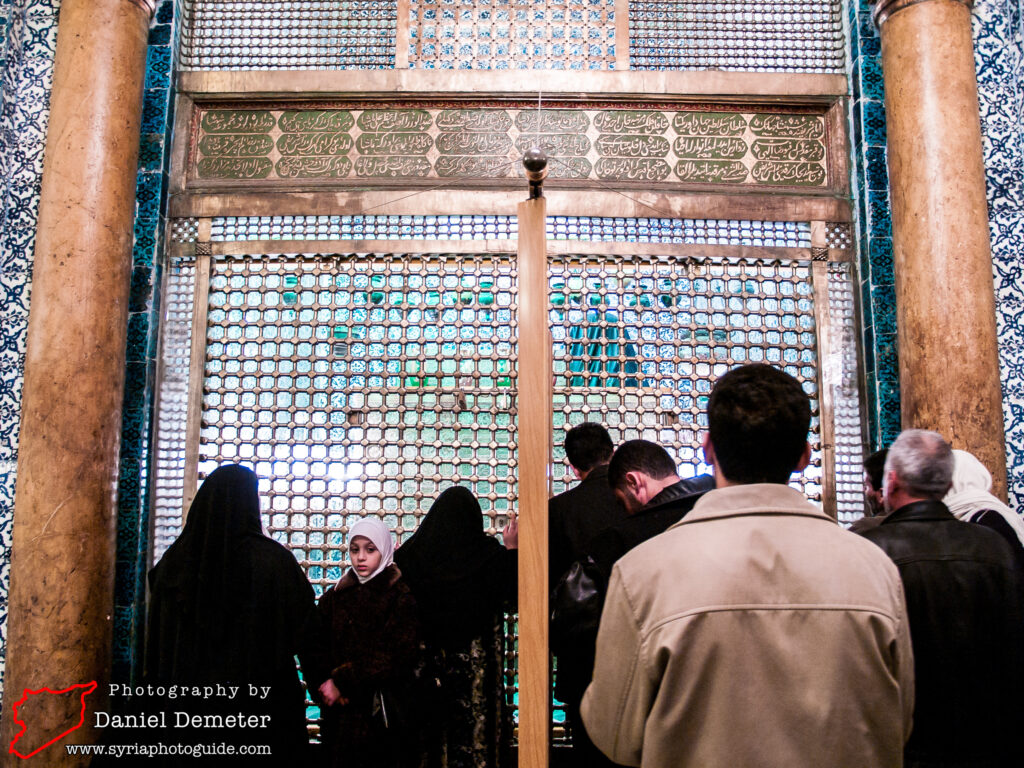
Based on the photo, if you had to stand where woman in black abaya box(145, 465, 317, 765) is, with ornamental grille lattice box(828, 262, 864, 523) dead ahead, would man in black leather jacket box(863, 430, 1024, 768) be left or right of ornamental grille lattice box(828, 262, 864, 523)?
right

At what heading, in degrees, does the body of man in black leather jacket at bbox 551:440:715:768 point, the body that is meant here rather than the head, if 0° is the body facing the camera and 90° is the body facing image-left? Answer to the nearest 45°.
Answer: approximately 135°

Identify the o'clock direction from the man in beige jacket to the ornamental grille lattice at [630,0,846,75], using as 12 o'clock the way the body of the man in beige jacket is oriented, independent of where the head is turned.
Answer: The ornamental grille lattice is roughly at 12 o'clock from the man in beige jacket.

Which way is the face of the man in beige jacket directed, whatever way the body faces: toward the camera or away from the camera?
away from the camera

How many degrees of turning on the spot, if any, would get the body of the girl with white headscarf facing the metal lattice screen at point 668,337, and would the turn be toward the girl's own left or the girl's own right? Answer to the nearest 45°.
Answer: approximately 180°

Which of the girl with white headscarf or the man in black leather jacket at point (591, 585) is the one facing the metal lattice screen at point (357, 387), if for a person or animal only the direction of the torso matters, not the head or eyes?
the man in black leather jacket

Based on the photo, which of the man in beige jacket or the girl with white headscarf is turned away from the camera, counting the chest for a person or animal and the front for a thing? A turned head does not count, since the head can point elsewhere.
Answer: the man in beige jacket

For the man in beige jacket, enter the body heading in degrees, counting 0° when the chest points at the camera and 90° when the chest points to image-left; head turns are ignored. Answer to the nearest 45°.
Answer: approximately 180°

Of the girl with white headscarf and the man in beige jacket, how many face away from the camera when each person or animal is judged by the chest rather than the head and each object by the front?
1

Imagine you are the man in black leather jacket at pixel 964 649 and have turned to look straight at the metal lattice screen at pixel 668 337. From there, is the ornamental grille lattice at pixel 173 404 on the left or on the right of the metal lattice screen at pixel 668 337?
left

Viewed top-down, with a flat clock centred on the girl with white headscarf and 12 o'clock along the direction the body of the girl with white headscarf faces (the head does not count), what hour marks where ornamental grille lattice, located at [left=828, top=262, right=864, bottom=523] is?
The ornamental grille lattice is roughly at 7 o'clock from the girl with white headscarf.
